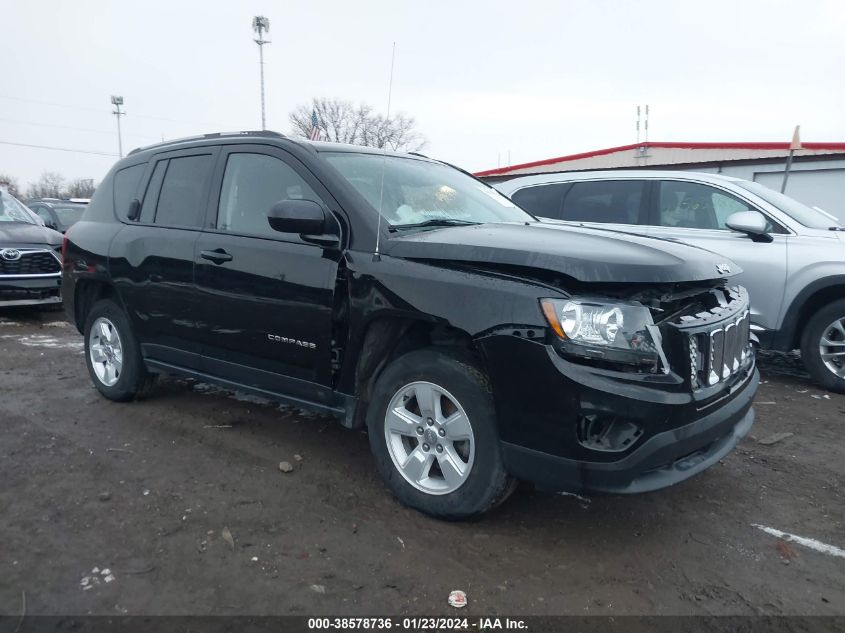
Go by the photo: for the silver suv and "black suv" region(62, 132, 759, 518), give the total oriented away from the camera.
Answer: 0

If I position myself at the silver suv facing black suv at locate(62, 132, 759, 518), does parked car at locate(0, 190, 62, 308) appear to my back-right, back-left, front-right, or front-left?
front-right

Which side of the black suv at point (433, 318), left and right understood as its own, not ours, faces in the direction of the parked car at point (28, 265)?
back

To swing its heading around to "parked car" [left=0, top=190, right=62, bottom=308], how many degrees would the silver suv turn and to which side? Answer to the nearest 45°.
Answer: approximately 135° to its right

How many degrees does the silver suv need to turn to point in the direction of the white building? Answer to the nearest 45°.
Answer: approximately 135° to its left

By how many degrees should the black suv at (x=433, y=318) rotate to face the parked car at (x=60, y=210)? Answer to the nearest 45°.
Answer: approximately 180°

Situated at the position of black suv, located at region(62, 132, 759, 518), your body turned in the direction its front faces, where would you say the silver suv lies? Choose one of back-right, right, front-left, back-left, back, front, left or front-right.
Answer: left

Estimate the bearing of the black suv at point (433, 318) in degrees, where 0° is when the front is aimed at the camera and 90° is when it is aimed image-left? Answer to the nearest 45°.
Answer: approximately 315°
